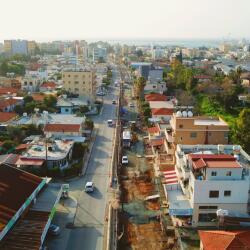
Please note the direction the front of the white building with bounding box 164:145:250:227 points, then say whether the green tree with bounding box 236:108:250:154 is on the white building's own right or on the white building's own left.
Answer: on the white building's own right

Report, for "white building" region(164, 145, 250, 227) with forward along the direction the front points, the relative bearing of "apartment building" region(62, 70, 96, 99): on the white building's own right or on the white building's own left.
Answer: on the white building's own right

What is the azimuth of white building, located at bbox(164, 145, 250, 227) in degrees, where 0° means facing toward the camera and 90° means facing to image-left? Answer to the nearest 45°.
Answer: approximately 90°

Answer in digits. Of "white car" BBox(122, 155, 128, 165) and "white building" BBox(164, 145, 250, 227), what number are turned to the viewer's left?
1
